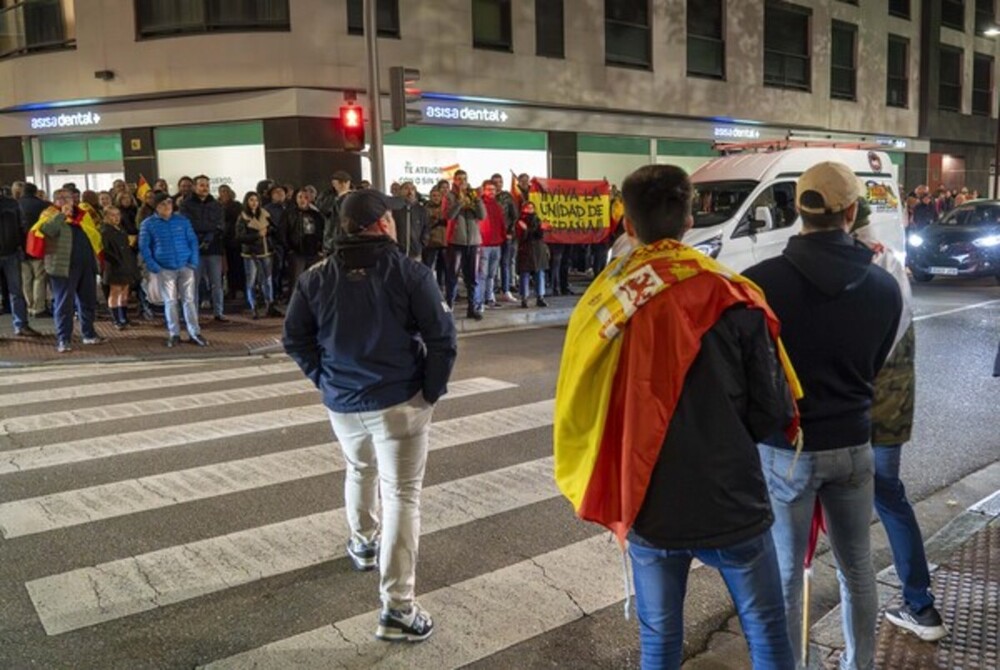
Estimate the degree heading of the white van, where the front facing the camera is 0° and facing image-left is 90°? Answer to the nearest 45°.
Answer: approximately 45°

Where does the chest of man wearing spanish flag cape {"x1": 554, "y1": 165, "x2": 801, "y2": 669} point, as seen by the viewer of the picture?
away from the camera

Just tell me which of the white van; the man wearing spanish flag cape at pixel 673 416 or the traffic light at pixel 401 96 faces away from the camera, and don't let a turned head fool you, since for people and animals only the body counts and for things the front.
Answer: the man wearing spanish flag cape

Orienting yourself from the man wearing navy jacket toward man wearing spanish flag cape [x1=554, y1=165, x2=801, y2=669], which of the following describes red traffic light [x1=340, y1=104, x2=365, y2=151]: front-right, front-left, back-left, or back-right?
back-left

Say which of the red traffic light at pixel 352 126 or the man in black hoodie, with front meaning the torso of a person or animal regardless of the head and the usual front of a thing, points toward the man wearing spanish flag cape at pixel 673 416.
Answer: the red traffic light

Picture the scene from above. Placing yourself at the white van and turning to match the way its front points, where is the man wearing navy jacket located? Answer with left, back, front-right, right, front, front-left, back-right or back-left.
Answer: front-left

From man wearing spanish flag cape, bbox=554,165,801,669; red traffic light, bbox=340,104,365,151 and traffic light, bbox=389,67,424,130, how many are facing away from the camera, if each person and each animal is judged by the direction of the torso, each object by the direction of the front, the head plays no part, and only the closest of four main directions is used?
1

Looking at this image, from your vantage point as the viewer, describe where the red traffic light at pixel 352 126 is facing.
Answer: facing the viewer

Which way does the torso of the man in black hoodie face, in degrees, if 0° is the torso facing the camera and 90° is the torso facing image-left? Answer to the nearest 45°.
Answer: approximately 180°

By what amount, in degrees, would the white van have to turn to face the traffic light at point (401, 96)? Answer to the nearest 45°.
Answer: approximately 45° to its right

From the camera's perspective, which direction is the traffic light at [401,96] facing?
to the viewer's right

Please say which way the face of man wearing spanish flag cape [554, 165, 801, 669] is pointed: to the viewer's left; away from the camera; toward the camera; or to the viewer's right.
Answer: away from the camera

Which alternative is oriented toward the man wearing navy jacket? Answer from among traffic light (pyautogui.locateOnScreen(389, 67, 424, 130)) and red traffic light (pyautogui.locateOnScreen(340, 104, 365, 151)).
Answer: the red traffic light

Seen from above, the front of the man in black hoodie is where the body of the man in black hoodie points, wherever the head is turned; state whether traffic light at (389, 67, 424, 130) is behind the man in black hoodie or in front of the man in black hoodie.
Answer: in front

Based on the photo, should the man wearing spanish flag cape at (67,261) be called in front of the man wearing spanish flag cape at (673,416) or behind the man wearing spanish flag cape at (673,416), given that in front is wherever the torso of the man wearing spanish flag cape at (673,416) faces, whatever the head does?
in front

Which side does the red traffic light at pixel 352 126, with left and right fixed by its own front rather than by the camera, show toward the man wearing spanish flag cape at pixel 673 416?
front

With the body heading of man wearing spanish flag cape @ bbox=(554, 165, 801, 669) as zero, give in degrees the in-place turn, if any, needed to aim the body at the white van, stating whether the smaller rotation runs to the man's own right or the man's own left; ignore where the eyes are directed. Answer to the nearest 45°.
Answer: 0° — they already face it
